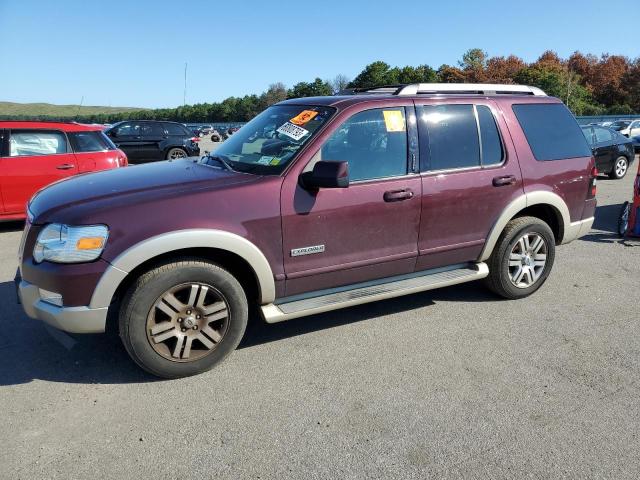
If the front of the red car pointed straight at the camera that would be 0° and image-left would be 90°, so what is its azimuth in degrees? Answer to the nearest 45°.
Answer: approximately 90°

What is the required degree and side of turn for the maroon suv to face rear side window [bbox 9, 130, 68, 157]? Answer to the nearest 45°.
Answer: approximately 90° to its right

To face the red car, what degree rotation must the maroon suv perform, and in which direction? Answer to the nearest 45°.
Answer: approximately 90° to its right

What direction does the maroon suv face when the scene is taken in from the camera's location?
facing the viewer and to the left of the viewer
